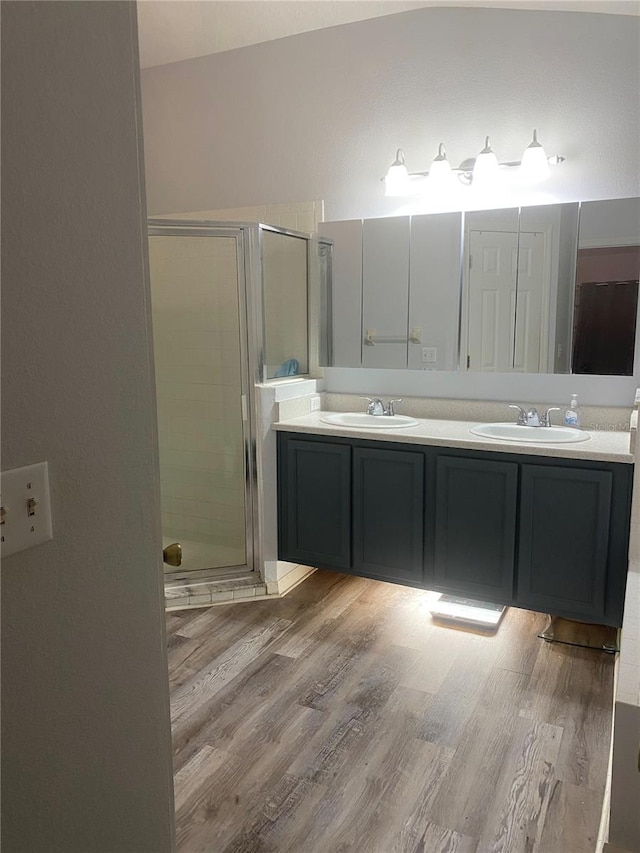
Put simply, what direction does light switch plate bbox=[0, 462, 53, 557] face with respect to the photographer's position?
facing the viewer and to the right of the viewer

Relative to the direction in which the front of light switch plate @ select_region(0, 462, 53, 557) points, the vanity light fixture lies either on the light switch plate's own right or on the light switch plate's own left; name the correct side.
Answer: on the light switch plate's own left

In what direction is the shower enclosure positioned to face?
toward the camera

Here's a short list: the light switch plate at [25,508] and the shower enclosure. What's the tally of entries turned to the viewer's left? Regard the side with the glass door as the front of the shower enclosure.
0

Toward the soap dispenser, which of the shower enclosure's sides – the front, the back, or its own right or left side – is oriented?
left

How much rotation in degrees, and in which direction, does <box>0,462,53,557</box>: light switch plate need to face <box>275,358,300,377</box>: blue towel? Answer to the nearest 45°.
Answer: approximately 90° to its left

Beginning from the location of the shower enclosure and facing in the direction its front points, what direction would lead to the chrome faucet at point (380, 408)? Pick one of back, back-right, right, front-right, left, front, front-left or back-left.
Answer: left

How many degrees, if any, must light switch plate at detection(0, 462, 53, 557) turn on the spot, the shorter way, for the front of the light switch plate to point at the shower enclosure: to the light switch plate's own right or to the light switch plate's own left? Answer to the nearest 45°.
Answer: approximately 135° to the light switch plate's own left

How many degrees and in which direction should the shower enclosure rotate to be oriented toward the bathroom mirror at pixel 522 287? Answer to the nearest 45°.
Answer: approximately 90° to its left

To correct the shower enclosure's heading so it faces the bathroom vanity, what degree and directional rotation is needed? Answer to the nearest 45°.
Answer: approximately 45° to its left
